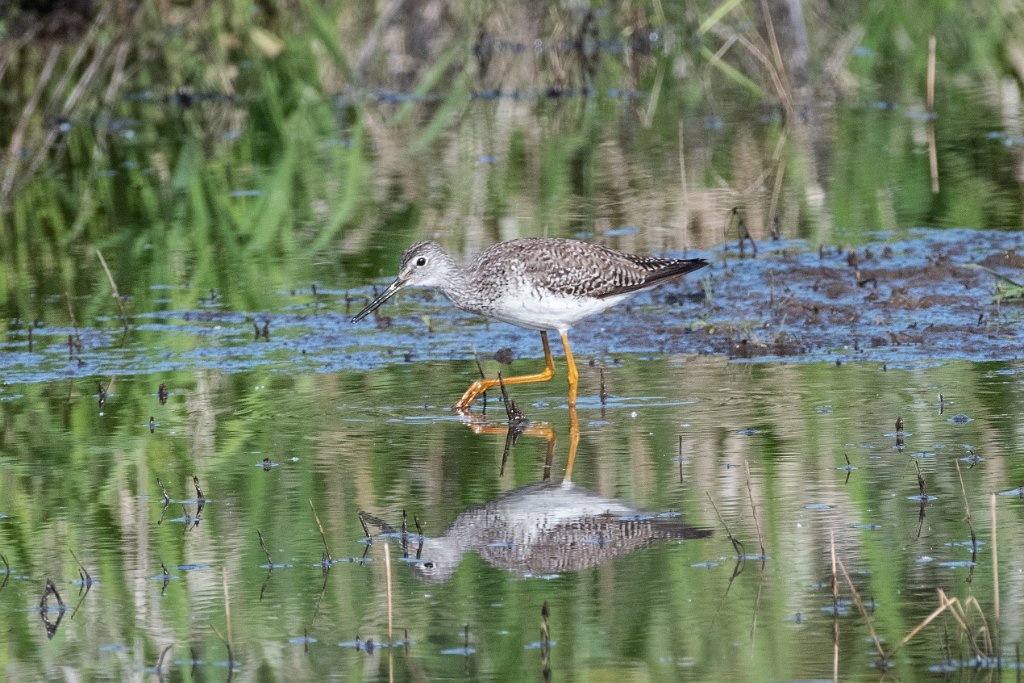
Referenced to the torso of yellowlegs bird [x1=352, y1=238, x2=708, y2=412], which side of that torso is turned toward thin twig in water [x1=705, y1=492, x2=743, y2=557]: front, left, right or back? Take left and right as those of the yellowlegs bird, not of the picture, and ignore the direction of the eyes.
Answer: left

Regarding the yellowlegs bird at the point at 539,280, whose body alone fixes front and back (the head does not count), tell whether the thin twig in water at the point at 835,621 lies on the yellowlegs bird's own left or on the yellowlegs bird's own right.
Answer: on the yellowlegs bird's own left

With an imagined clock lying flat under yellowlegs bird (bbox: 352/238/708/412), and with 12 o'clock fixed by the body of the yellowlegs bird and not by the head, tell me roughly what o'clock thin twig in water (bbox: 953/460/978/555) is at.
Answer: The thin twig in water is roughly at 8 o'clock from the yellowlegs bird.

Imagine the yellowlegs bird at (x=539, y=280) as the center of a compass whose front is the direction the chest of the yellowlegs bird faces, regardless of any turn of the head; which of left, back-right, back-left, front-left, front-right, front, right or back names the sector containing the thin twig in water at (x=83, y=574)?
front-left

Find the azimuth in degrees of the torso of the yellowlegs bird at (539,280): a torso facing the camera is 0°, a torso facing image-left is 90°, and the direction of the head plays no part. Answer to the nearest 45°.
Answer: approximately 90°

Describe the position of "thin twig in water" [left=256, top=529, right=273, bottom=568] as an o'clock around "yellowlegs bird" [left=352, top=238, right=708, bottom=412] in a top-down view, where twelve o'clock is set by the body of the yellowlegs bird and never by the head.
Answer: The thin twig in water is roughly at 10 o'clock from the yellowlegs bird.

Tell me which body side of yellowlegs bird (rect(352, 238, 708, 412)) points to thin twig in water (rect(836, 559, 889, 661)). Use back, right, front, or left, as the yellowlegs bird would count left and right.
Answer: left
